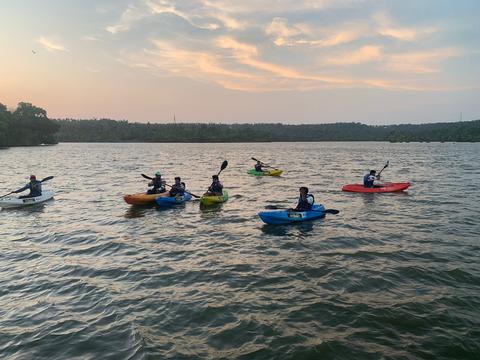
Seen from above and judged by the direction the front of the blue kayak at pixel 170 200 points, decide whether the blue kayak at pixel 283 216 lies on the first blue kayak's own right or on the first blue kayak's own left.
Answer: on the first blue kayak's own left

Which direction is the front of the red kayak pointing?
to the viewer's right

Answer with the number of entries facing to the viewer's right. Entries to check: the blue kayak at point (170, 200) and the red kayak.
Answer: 1

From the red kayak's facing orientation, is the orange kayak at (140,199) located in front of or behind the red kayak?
behind

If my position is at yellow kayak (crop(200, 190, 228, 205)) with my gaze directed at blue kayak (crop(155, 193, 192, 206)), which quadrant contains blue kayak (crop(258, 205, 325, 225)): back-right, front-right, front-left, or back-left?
back-left

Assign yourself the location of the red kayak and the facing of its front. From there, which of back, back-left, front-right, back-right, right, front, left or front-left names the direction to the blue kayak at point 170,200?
back-right

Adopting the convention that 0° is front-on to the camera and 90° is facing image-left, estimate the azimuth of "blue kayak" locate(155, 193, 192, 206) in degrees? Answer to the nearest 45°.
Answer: approximately 45°
